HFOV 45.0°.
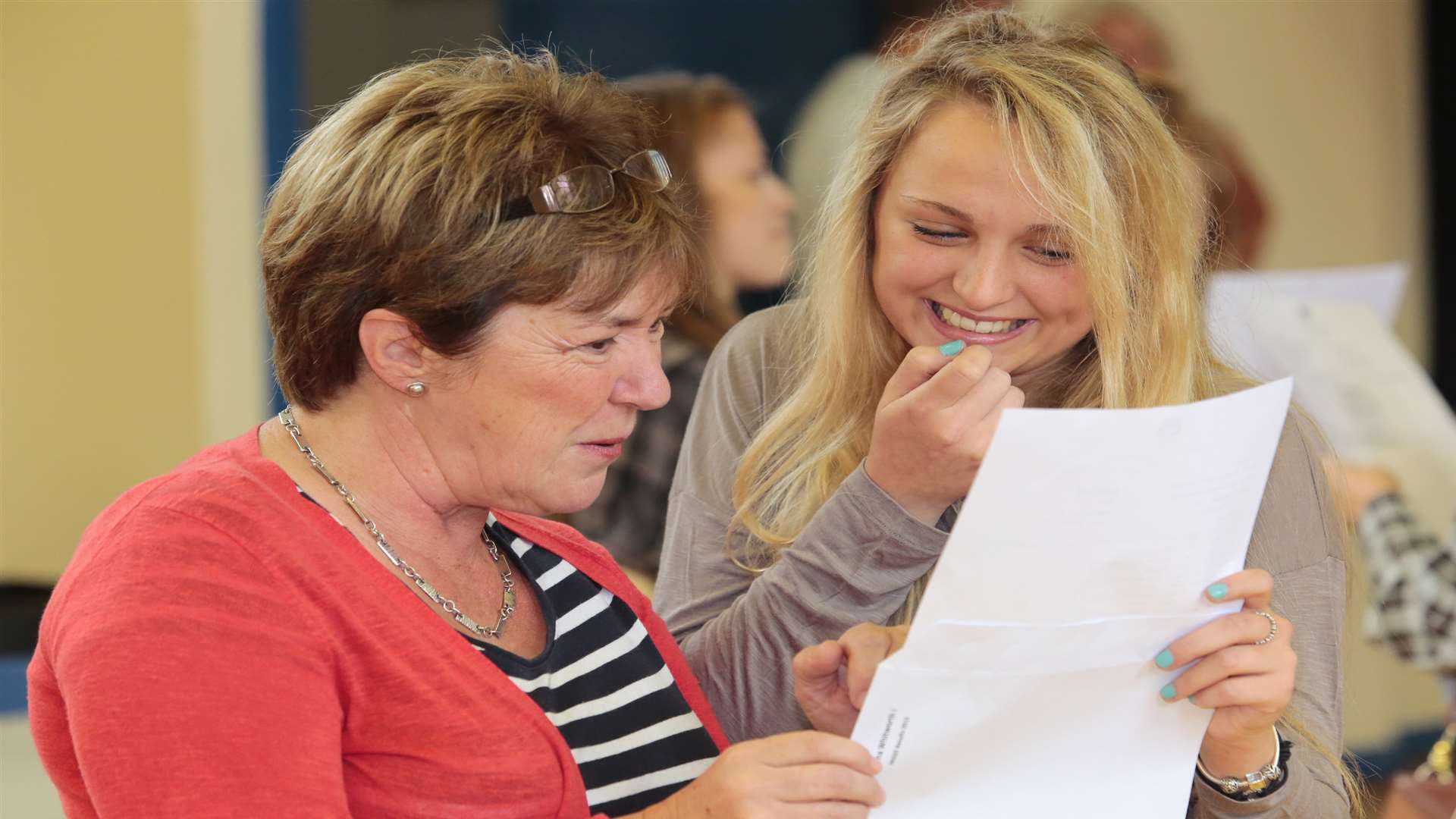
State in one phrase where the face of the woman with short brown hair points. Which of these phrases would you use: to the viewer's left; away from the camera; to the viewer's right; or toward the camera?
to the viewer's right

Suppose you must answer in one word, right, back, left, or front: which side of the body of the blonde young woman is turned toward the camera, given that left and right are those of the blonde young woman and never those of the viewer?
front

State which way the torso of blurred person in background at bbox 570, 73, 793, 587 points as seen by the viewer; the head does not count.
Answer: to the viewer's right

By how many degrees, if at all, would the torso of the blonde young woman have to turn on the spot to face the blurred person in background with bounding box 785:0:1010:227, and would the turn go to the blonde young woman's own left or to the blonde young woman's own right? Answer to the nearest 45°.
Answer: approximately 180°

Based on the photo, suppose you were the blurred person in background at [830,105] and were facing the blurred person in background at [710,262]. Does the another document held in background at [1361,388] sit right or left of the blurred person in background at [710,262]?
left

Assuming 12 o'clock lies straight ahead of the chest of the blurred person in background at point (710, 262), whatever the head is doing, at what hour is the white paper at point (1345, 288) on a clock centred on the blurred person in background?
The white paper is roughly at 12 o'clock from the blurred person in background.

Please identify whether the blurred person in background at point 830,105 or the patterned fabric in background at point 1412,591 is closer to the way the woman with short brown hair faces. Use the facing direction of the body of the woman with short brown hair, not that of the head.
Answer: the patterned fabric in background

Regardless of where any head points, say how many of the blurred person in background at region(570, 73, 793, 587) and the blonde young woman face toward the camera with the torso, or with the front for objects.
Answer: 1

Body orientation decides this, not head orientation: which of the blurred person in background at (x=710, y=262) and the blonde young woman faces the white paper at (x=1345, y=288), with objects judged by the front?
the blurred person in background

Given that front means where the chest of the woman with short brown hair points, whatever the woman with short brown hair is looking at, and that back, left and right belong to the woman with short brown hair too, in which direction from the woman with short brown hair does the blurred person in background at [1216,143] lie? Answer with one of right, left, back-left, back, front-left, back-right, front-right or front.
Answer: left

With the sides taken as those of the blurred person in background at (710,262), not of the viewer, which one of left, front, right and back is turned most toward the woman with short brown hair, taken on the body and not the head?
right

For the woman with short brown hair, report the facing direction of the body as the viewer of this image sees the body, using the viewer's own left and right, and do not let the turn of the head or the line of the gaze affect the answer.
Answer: facing the viewer and to the right of the viewer

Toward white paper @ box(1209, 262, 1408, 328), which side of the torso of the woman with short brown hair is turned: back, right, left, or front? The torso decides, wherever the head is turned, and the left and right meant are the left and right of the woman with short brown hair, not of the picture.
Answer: left
